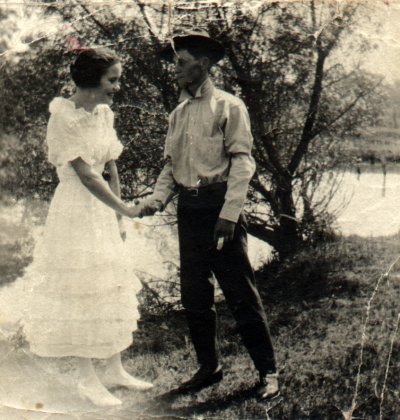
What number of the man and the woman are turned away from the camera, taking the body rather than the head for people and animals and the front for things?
0

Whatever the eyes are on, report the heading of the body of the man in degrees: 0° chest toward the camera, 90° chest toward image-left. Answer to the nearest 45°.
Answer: approximately 45°

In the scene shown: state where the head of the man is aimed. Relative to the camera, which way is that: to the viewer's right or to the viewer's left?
to the viewer's left

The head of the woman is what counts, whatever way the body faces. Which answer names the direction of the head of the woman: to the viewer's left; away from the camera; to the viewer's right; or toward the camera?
to the viewer's right

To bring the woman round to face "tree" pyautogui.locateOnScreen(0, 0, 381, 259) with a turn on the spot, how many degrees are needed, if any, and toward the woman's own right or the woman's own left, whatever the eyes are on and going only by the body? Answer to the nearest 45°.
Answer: approximately 45° to the woman's own left

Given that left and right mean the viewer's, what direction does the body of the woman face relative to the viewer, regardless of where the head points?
facing the viewer and to the right of the viewer
